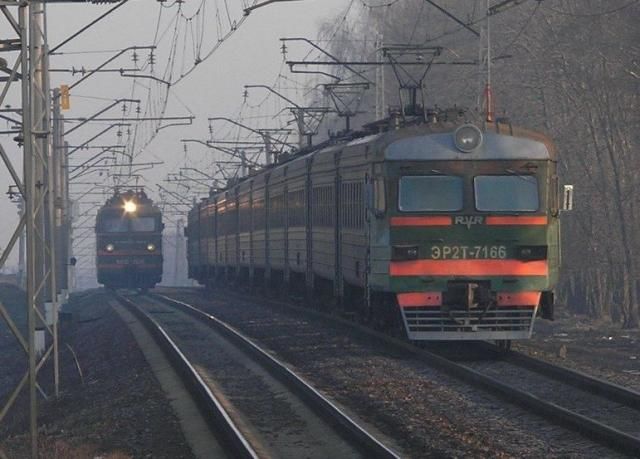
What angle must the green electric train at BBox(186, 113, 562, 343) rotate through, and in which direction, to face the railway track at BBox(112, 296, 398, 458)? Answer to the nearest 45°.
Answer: approximately 45° to its right

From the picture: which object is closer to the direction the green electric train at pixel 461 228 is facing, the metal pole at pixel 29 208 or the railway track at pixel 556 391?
the railway track

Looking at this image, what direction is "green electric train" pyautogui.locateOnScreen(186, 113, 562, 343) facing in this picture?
toward the camera

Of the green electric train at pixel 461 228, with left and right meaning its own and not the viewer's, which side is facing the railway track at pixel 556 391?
front

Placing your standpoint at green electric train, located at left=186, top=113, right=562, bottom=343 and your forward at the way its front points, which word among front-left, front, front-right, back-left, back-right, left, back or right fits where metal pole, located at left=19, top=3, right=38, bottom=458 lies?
front-right
